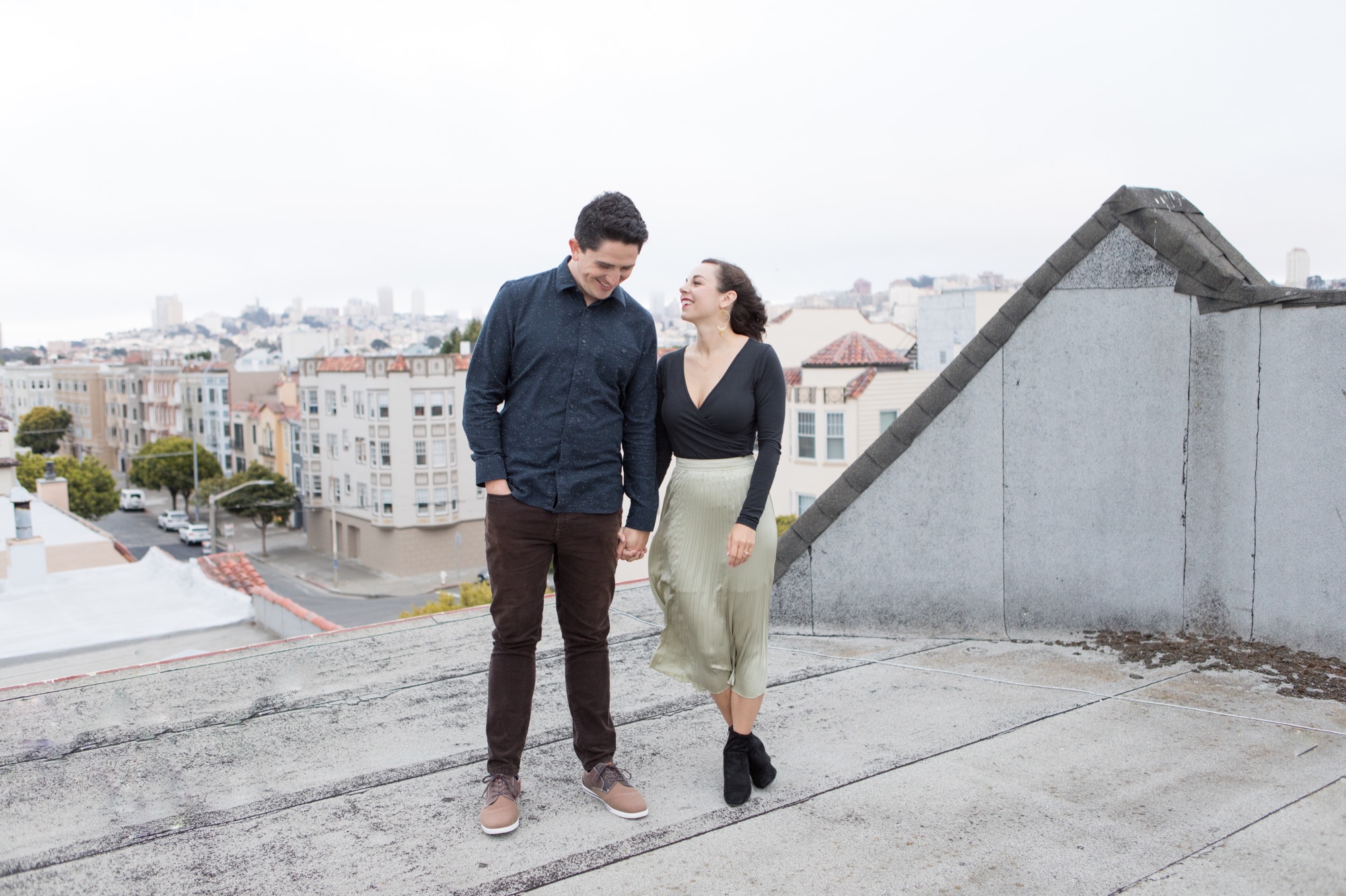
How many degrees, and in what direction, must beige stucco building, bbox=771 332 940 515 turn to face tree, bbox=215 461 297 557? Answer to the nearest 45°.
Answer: approximately 90° to its right

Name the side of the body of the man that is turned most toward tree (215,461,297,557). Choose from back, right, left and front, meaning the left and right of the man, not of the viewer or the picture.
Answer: back

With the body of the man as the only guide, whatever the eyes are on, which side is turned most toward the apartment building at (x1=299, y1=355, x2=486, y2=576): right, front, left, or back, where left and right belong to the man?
back

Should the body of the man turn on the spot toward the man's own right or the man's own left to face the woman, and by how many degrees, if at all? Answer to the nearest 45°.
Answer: approximately 90° to the man's own left

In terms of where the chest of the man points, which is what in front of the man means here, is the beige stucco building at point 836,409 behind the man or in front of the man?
behind

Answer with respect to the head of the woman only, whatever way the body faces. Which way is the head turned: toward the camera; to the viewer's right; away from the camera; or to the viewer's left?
to the viewer's left

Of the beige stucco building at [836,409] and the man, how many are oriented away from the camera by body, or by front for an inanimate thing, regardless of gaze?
0

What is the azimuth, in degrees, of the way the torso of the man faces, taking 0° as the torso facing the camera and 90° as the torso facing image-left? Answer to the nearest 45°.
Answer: approximately 0°

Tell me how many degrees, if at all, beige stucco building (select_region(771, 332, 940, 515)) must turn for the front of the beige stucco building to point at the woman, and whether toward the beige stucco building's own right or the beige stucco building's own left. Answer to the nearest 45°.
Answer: approximately 45° to the beige stucco building's own left

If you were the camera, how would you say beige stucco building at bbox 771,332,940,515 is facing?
facing the viewer and to the left of the viewer

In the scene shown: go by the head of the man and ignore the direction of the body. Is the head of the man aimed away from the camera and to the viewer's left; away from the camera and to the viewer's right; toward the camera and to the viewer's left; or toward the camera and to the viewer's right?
toward the camera and to the viewer's right

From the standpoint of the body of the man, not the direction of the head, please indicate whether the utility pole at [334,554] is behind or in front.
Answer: behind
